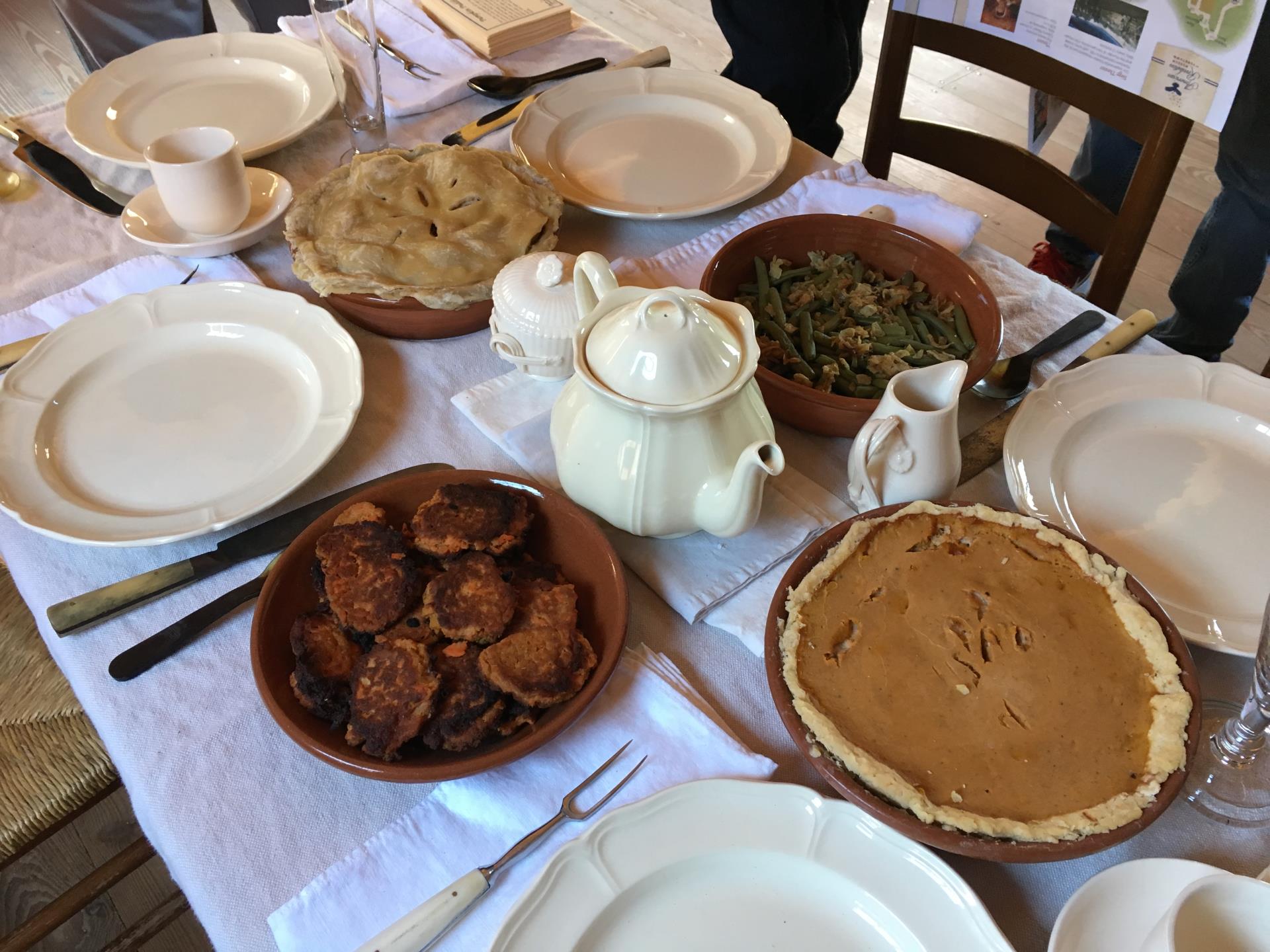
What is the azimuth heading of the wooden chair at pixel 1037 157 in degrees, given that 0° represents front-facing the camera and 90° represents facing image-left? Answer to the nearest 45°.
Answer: approximately 45°

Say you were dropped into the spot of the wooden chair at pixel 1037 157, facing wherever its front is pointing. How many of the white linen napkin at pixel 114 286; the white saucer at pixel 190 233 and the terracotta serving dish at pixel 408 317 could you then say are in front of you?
3

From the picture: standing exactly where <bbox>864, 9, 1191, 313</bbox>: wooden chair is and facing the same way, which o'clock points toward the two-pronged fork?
The two-pronged fork is roughly at 11 o'clock from the wooden chair.

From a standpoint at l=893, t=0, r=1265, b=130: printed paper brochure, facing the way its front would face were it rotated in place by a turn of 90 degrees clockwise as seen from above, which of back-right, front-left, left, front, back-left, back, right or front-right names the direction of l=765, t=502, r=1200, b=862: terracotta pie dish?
back-left

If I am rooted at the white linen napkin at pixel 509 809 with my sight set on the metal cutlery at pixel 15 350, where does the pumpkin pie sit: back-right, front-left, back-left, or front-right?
back-right

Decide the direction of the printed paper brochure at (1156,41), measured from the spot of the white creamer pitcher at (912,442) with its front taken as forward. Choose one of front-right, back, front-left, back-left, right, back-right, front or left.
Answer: front-left

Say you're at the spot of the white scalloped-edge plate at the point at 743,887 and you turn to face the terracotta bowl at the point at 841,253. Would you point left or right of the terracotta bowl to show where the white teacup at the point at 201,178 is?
left

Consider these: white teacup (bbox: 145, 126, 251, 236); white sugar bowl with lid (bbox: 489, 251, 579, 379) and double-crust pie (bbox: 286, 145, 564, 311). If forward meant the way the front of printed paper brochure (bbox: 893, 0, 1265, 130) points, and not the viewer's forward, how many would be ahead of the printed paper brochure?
3

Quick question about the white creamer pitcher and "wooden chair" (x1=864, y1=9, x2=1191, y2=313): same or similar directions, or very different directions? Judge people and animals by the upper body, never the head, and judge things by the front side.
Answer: very different directions

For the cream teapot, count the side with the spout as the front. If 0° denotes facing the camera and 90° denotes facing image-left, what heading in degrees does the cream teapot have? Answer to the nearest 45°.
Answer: approximately 315°
